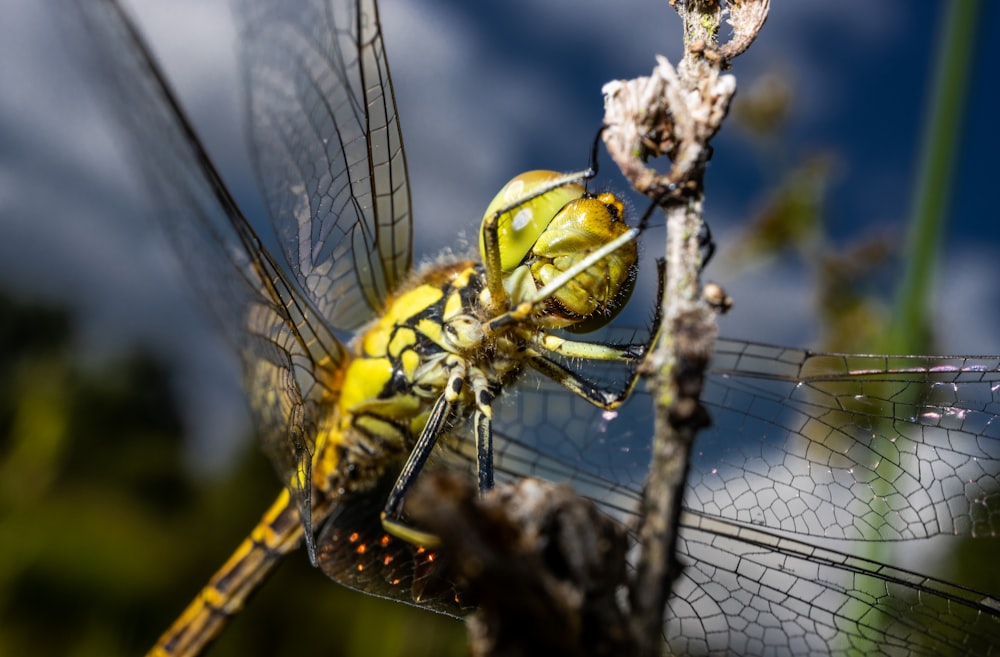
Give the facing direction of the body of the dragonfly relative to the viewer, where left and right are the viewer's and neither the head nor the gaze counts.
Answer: facing the viewer and to the right of the viewer
